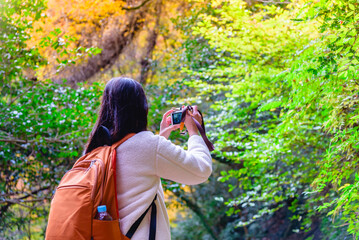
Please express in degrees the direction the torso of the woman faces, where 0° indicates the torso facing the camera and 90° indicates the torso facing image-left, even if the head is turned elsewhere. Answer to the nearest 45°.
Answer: approximately 225°

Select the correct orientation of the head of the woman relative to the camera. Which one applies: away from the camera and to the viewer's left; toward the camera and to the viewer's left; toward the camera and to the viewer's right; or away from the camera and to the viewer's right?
away from the camera and to the viewer's right
